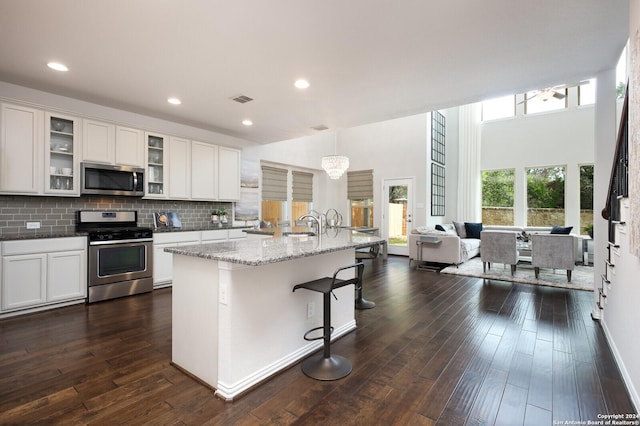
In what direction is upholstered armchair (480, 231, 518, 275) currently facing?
away from the camera

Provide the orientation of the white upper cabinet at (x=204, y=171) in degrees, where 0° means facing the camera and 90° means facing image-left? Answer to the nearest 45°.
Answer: approximately 315°

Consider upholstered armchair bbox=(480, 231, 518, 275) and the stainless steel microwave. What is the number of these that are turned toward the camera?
1

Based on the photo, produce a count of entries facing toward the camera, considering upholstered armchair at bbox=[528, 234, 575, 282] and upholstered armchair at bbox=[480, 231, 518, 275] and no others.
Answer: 0

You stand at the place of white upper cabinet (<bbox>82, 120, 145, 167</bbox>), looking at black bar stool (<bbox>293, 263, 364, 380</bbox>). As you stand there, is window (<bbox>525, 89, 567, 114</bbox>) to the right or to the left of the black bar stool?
left

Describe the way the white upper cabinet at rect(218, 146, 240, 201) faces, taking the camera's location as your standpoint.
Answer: facing the viewer and to the right of the viewer

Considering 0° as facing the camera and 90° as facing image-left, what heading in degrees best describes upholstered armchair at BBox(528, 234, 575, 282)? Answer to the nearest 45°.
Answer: approximately 180°

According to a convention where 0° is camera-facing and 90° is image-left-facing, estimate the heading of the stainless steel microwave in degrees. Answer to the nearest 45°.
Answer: approximately 0°

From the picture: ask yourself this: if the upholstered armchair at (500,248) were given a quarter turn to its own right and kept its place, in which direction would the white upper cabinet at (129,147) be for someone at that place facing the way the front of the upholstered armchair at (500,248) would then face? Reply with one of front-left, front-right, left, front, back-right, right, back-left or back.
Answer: back-right

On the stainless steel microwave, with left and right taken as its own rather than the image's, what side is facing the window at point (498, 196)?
left

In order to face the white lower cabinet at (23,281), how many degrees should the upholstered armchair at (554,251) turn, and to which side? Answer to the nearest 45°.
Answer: approximately 135° to its left

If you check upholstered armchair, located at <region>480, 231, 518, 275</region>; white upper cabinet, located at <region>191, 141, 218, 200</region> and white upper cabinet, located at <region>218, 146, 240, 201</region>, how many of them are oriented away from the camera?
1

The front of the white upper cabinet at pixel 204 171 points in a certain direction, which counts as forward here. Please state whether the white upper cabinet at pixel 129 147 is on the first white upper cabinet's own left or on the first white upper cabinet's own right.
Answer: on the first white upper cabinet's own right

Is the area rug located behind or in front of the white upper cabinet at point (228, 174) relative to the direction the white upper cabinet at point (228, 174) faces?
in front

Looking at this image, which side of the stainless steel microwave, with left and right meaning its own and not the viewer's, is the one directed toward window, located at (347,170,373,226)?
left

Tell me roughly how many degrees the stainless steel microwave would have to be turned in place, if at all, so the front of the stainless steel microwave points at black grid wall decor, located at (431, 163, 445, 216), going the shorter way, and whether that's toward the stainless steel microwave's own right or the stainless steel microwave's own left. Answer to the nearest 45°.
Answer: approximately 90° to the stainless steel microwave's own left
